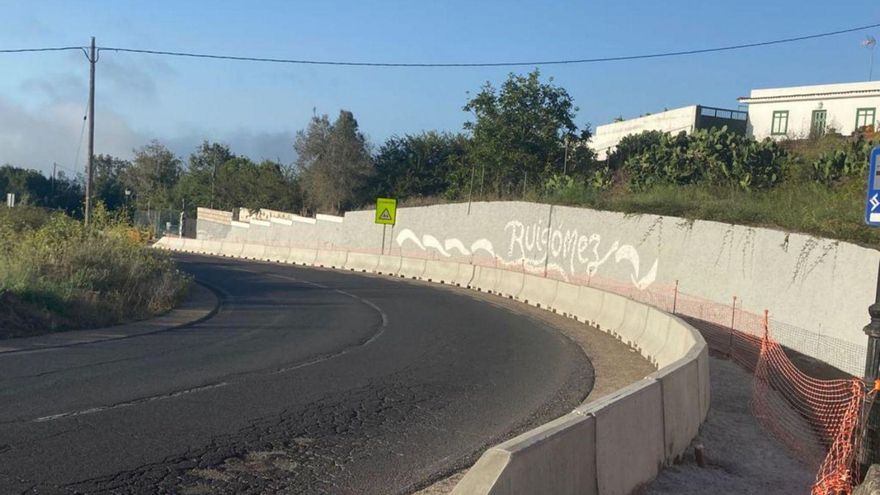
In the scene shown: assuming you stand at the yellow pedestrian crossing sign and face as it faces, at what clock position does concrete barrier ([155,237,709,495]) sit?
The concrete barrier is roughly at 12 o'clock from the yellow pedestrian crossing sign.

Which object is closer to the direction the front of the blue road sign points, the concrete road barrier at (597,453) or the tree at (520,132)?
the concrete road barrier

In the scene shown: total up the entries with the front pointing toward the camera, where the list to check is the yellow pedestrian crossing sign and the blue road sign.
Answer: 2

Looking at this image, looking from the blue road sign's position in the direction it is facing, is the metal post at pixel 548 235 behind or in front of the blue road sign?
behind

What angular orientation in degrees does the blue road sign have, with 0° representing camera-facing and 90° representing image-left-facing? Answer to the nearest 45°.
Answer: approximately 0°

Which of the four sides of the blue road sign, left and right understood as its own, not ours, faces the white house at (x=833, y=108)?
back

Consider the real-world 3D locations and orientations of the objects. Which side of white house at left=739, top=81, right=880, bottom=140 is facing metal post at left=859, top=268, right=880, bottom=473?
front
